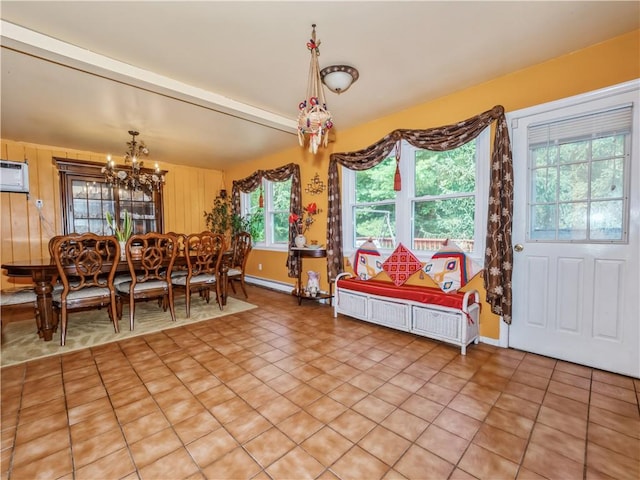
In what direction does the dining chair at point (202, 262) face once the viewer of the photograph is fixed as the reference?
facing away from the viewer and to the left of the viewer

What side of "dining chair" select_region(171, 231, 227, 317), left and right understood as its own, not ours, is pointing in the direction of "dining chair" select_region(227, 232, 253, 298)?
right

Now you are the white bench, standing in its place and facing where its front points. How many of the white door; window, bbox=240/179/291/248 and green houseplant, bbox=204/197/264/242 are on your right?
2

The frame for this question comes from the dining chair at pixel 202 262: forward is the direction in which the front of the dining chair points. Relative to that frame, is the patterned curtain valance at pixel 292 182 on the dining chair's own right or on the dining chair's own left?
on the dining chair's own right

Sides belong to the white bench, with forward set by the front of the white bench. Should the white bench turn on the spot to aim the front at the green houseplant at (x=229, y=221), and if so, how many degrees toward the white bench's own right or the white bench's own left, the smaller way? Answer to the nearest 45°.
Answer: approximately 90° to the white bench's own right

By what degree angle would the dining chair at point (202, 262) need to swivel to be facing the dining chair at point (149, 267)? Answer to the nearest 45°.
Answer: approximately 45° to its left

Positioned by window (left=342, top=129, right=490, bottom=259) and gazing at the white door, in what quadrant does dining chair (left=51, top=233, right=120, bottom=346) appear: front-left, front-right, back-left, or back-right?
back-right
